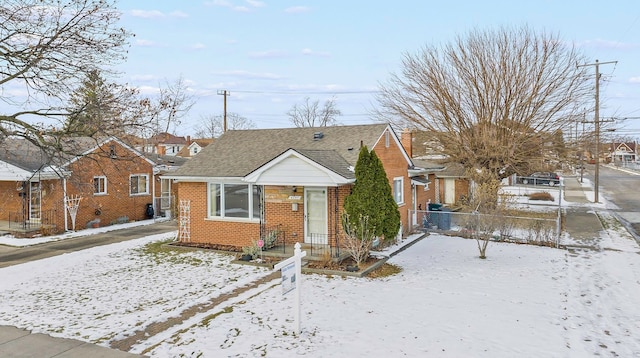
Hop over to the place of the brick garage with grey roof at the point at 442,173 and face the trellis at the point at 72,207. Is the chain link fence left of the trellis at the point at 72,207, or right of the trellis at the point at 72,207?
left

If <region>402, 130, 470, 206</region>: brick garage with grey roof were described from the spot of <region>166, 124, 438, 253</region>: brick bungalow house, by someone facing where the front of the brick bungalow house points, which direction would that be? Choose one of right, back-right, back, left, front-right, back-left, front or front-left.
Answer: back

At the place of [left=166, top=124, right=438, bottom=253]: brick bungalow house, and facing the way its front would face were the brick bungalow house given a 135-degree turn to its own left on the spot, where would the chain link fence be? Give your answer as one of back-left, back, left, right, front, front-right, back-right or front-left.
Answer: front

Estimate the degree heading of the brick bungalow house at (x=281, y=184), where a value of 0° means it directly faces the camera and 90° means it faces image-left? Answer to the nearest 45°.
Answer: approximately 45°

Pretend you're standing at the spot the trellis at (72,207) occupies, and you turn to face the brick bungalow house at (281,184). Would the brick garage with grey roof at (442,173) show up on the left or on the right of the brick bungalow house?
left

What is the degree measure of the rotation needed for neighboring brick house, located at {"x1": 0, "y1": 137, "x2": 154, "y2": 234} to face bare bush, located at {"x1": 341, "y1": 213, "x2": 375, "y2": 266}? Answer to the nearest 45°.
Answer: approximately 90° to its left

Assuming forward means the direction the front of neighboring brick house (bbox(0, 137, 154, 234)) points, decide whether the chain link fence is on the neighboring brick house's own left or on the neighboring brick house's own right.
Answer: on the neighboring brick house's own left

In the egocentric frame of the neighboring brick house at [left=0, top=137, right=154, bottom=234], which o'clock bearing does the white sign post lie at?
The white sign post is roughly at 10 o'clock from the neighboring brick house.

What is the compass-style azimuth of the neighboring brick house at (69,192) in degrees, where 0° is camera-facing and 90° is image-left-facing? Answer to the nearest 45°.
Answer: approximately 45°
